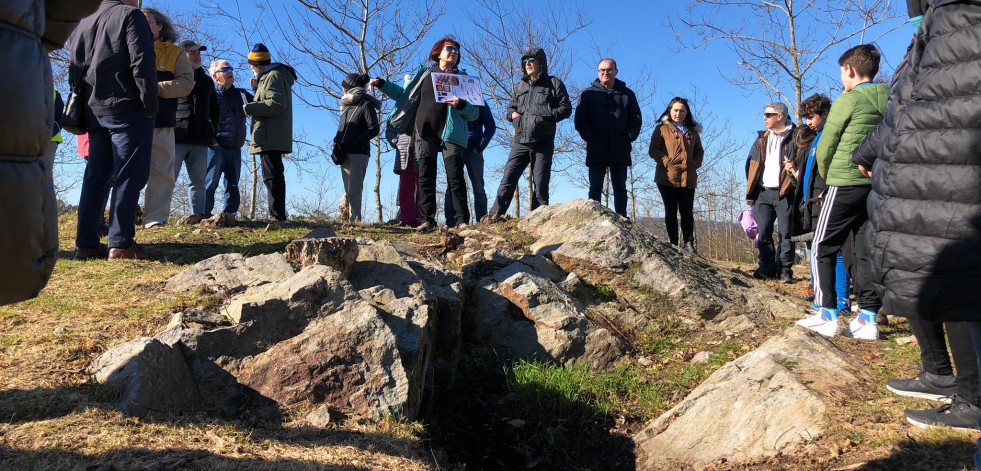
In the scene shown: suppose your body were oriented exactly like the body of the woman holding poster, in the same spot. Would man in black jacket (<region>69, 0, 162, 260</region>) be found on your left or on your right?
on your right

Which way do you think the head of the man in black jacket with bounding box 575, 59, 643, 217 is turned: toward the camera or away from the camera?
toward the camera

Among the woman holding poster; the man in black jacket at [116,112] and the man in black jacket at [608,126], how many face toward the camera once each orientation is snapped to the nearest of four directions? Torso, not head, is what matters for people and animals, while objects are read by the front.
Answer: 2

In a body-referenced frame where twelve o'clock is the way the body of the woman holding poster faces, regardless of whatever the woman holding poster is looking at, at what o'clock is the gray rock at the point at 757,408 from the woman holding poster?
The gray rock is roughly at 11 o'clock from the woman holding poster.

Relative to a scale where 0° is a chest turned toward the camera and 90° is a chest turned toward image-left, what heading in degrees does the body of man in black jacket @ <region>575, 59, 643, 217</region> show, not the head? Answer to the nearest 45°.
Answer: approximately 0°

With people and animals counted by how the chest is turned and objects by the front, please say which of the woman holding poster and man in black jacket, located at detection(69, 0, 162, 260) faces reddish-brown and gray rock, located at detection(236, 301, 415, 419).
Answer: the woman holding poster

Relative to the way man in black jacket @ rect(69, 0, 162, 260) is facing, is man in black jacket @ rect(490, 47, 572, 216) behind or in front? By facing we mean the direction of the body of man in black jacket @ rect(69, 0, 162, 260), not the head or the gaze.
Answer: in front

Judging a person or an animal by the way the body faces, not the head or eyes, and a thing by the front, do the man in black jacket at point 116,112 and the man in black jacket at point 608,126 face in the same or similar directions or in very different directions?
very different directions

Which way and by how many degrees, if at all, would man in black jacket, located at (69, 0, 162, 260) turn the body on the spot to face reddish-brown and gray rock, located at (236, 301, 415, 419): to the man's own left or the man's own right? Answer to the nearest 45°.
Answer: approximately 90° to the man's own right

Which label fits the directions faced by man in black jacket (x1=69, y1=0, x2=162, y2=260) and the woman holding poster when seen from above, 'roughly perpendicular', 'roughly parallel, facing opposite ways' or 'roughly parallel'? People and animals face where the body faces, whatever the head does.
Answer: roughly parallel, facing opposite ways

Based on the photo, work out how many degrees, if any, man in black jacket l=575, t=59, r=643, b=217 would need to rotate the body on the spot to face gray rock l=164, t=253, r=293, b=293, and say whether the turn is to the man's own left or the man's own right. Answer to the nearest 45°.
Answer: approximately 45° to the man's own right

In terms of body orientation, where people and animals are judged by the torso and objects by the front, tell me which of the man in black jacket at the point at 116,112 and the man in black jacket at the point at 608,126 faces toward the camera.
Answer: the man in black jacket at the point at 608,126

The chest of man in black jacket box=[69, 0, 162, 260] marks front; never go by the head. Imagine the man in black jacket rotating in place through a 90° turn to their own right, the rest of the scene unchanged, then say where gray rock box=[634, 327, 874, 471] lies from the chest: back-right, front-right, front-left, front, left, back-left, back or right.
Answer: front

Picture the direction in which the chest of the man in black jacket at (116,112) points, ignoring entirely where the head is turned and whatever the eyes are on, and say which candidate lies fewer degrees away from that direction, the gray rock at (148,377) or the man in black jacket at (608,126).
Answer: the man in black jacket

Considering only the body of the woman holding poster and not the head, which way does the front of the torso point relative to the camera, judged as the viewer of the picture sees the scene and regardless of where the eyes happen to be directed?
toward the camera
